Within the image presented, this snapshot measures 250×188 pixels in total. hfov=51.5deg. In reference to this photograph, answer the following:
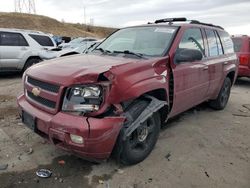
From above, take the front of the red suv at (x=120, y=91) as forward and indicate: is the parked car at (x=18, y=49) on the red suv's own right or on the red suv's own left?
on the red suv's own right

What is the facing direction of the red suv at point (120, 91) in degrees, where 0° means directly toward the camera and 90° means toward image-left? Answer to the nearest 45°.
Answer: approximately 45°

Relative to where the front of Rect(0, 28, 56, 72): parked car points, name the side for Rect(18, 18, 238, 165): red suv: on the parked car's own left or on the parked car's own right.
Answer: on the parked car's own left

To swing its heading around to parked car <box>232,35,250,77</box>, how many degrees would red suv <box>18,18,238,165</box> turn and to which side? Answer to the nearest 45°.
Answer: approximately 180°

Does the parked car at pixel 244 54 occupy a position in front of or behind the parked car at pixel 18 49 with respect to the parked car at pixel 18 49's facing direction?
behind

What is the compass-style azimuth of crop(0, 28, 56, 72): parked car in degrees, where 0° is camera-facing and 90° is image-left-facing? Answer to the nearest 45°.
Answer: approximately 90°
